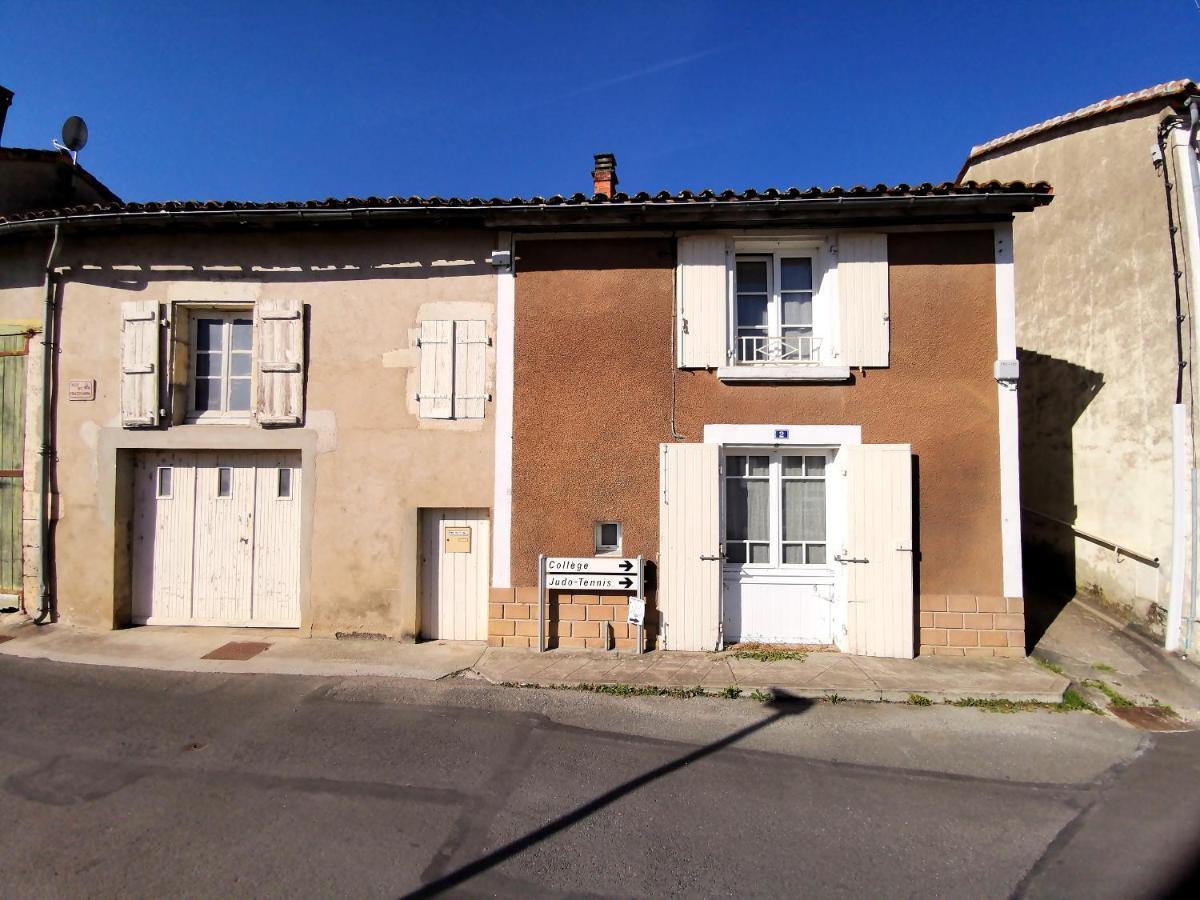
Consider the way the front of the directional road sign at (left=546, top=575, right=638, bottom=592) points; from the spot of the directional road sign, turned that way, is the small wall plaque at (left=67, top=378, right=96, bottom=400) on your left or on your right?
on your right

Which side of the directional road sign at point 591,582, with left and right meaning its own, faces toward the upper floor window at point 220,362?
right

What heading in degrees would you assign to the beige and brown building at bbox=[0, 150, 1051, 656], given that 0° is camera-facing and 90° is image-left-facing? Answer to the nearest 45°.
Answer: approximately 0°

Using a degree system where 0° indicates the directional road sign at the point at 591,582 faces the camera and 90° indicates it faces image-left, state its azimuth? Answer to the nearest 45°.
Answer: approximately 0°
